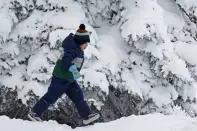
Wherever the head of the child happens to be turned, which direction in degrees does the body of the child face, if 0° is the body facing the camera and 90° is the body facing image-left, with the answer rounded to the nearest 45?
approximately 270°

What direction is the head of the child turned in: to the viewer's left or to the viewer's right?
to the viewer's right
